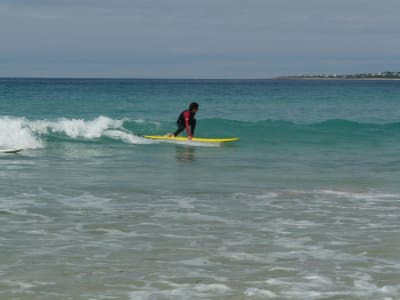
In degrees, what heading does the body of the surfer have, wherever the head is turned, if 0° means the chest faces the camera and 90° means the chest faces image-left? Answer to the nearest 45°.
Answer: approximately 270°
